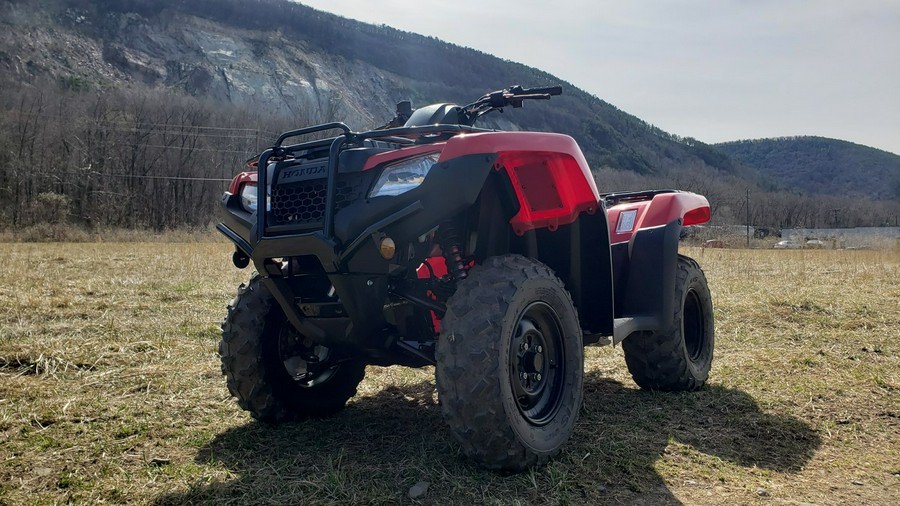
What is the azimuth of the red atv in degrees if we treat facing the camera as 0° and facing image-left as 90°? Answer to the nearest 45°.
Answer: approximately 45°
